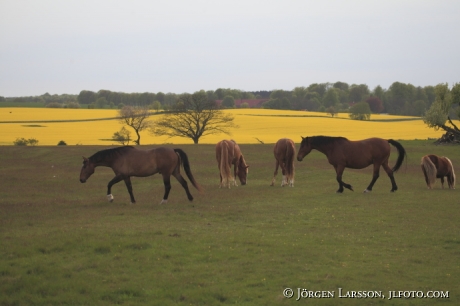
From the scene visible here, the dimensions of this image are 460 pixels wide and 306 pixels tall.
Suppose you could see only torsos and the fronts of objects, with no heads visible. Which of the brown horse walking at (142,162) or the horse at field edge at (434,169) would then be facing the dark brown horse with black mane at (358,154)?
the horse at field edge

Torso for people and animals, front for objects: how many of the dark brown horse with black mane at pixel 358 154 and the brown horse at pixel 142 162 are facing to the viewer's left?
2

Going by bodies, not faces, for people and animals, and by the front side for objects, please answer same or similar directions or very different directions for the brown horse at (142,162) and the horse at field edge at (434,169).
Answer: same or similar directions

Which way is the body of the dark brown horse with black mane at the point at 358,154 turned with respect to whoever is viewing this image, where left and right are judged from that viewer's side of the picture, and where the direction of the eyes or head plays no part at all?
facing to the left of the viewer

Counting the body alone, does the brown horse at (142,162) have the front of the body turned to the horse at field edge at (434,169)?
no

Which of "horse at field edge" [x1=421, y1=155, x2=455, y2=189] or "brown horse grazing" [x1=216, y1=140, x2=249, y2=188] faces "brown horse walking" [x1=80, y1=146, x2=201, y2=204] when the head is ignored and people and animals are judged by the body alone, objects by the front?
the horse at field edge

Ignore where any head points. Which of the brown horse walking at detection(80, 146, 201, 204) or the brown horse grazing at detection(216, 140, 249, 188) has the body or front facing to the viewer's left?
the brown horse walking at detection(80, 146, 201, 204)

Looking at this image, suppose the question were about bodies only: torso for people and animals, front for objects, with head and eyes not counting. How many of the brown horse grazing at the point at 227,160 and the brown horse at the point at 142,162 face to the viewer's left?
1

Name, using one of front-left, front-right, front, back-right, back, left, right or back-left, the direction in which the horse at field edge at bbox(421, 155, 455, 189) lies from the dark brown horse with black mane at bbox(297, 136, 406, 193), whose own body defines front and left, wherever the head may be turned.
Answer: back-right

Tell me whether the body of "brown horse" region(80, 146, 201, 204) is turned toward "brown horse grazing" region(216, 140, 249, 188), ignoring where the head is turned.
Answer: no

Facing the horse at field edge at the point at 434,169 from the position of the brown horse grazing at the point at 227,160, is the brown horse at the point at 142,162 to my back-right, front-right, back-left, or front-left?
back-right

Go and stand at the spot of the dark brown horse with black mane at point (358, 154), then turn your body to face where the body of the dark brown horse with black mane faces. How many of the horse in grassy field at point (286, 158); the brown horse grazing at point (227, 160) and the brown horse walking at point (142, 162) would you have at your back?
0

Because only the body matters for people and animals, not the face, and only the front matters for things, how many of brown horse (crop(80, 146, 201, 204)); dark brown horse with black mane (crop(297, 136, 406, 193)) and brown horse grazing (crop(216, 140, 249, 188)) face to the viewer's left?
2

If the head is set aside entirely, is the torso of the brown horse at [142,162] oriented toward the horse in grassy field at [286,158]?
no

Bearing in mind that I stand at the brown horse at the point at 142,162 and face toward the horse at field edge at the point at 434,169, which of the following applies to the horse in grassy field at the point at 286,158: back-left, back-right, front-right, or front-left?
front-left

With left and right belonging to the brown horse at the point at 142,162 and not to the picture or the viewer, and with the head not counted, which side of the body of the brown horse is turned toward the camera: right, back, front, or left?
left
